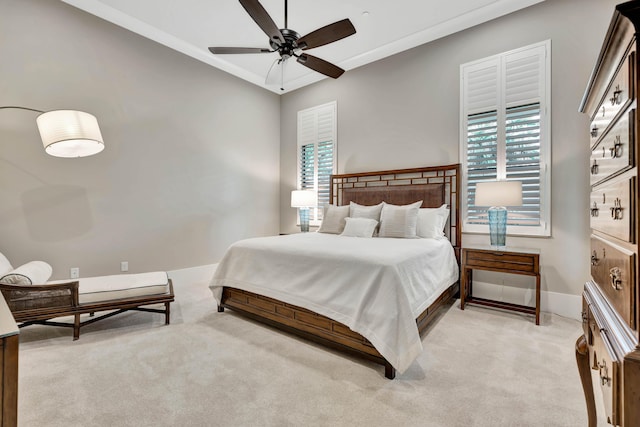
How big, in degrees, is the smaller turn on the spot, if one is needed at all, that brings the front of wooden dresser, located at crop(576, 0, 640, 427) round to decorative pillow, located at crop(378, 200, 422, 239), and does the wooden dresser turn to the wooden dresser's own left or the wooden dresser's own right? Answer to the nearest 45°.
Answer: approximately 45° to the wooden dresser's own right

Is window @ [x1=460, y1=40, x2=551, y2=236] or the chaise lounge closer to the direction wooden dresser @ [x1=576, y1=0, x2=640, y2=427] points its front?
the chaise lounge

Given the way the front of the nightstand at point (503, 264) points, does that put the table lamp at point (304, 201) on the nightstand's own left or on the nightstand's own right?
on the nightstand's own right

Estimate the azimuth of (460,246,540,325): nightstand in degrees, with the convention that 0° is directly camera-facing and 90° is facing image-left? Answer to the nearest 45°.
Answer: approximately 45°

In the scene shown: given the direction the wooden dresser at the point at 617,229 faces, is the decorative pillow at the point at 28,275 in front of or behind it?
in front

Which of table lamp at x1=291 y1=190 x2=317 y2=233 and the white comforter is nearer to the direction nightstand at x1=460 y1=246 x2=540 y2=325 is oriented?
the white comforter

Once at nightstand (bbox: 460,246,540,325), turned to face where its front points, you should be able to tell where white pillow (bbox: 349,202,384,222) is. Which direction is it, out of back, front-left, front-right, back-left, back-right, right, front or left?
front-right

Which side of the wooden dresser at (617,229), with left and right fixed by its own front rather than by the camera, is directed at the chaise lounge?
front

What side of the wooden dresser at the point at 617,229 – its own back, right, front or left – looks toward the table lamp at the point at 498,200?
right

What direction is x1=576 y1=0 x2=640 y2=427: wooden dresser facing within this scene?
to the viewer's left
